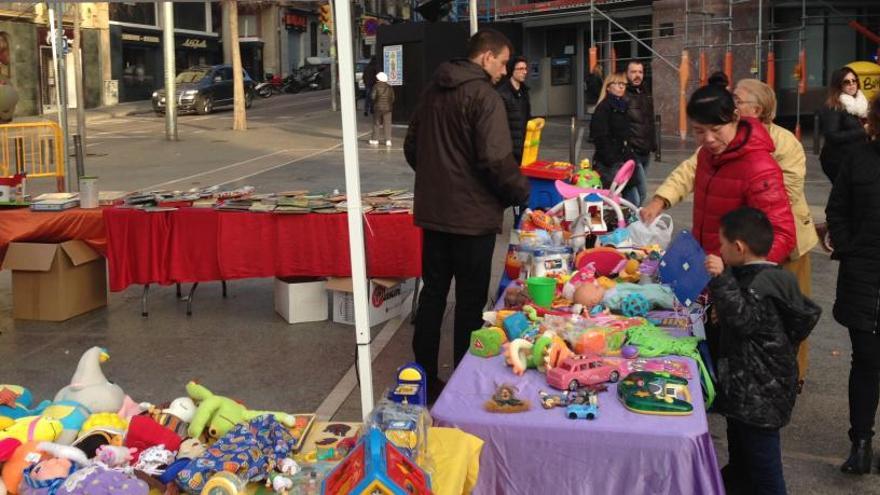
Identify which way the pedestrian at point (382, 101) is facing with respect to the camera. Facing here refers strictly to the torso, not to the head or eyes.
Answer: away from the camera

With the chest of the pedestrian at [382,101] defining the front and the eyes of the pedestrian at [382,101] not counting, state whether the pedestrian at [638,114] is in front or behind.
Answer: behind

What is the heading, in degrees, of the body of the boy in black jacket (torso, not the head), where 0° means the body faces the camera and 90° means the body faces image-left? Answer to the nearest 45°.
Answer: approximately 135°

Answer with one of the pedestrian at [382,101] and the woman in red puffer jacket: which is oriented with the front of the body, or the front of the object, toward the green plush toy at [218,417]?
the woman in red puffer jacket

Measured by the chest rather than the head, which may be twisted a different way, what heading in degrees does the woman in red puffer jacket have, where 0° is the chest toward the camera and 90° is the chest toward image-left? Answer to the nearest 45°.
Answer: approximately 45°

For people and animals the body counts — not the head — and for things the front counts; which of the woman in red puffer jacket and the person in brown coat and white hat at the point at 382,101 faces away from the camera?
the person in brown coat and white hat

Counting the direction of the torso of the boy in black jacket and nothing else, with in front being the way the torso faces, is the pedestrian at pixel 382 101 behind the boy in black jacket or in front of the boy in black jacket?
in front

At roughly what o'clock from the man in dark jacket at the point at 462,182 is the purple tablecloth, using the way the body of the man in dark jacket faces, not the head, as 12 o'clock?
The purple tablecloth is roughly at 4 o'clock from the man in dark jacket.

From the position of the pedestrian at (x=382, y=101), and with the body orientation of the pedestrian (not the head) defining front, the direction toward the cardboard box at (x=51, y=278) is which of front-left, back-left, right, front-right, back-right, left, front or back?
back

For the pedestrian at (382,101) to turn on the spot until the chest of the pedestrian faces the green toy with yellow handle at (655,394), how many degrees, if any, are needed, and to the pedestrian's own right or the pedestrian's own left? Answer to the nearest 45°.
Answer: approximately 180°

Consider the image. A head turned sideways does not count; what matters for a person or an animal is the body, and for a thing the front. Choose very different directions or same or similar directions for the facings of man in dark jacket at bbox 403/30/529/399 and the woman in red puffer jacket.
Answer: very different directions
